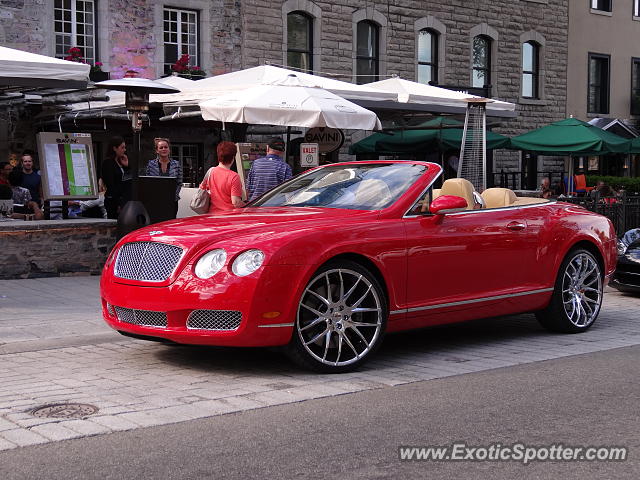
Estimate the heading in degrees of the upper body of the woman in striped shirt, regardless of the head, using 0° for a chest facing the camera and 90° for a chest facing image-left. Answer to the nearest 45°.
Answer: approximately 0°

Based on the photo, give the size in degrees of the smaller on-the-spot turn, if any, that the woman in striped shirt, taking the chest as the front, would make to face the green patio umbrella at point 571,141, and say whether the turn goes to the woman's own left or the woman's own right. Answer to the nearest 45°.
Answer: approximately 135° to the woman's own left

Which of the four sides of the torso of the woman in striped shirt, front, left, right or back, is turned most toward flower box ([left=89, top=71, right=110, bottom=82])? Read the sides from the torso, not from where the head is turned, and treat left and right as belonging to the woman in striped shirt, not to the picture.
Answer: back

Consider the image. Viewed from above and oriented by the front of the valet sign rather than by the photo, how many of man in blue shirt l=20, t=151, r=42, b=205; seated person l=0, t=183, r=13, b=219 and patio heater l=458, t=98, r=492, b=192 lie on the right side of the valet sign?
2

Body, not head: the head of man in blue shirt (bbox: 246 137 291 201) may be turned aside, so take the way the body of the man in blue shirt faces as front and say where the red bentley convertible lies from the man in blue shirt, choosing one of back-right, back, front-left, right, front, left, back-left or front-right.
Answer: back

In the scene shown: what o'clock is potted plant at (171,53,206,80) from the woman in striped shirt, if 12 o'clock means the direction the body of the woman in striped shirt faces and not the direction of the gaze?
The potted plant is roughly at 6 o'clock from the woman in striped shirt.

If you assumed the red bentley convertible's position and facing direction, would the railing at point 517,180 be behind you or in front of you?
behind

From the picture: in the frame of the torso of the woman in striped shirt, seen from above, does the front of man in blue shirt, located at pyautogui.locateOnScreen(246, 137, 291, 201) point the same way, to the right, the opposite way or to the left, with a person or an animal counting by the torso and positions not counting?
the opposite way
